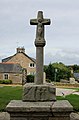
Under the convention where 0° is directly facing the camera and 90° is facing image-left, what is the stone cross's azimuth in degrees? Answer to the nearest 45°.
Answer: approximately 0°
